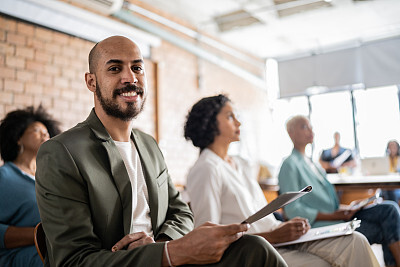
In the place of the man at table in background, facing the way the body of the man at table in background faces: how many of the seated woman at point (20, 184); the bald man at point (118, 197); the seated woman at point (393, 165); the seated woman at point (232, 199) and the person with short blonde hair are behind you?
0

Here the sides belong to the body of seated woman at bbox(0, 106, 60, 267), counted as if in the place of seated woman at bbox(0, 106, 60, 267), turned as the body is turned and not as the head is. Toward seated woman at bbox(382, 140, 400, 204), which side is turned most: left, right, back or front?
left

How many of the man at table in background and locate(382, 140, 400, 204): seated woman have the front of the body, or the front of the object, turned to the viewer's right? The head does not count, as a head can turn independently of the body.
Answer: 0

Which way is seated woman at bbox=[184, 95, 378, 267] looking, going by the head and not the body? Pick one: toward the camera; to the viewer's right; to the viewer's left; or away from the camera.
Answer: to the viewer's right

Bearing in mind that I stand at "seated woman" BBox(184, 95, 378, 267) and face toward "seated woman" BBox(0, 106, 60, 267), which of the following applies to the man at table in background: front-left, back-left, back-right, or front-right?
back-right

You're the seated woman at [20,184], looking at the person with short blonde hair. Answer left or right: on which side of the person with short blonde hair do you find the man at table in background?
left

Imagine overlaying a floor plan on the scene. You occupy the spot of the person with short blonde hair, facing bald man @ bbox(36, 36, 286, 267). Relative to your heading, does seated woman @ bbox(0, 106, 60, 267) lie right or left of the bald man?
right

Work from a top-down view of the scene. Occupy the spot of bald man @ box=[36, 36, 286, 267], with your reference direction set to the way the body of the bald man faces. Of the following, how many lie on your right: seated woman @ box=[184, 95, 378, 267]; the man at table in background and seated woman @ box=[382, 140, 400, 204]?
0

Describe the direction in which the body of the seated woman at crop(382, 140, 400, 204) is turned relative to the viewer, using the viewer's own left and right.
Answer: facing the viewer and to the left of the viewer

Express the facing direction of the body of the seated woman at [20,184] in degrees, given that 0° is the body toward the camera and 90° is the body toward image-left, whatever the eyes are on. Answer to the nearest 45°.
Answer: approximately 315°

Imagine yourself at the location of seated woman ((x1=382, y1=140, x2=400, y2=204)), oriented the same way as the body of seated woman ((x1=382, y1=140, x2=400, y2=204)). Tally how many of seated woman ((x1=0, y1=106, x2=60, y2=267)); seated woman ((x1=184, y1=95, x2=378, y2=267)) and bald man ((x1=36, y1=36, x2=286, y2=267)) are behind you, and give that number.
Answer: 0

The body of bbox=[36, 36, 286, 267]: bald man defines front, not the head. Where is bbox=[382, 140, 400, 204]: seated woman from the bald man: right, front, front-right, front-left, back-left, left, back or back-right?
left

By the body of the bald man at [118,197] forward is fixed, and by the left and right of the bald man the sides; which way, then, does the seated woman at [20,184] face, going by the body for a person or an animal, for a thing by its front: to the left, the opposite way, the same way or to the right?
the same way

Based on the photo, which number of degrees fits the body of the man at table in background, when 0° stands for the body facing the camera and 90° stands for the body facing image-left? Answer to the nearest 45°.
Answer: approximately 0°

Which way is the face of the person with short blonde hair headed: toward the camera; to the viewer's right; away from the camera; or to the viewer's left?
to the viewer's right

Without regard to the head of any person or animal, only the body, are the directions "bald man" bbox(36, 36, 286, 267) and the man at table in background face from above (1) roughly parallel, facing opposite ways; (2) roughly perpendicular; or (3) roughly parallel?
roughly perpendicular

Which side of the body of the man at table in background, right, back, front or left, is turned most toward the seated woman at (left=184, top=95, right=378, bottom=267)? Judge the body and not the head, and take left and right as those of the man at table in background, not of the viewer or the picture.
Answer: front

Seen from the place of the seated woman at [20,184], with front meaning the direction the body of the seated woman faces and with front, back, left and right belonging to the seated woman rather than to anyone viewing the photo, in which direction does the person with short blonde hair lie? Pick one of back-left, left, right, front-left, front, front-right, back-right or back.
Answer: front-left
